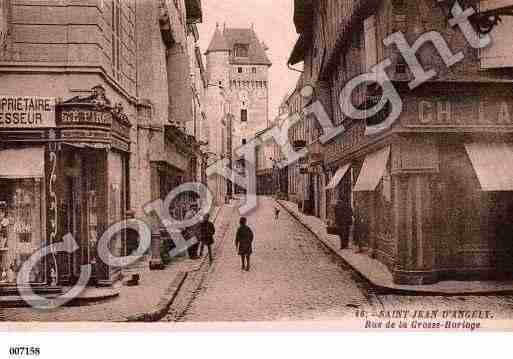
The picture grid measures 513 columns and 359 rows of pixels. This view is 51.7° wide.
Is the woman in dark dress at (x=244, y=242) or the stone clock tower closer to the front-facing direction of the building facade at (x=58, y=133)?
the woman in dark dress

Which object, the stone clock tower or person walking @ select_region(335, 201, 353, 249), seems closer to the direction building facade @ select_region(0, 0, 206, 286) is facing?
the person walking

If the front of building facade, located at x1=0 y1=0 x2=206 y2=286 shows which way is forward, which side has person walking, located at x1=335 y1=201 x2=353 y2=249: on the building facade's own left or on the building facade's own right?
on the building facade's own left

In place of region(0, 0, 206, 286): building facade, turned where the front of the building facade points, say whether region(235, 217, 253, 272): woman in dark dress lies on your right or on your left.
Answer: on your left

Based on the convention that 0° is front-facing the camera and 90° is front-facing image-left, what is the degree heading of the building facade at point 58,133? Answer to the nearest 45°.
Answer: approximately 315°
